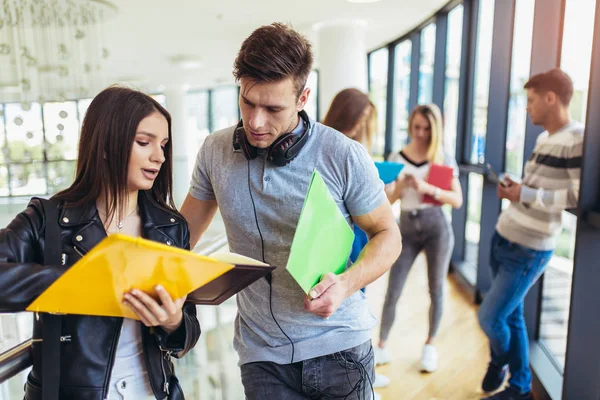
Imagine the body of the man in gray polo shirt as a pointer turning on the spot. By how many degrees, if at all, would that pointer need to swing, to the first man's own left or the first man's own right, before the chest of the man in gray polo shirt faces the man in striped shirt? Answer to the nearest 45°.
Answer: approximately 135° to the first man's own left

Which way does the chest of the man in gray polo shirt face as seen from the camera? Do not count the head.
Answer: toward the camera

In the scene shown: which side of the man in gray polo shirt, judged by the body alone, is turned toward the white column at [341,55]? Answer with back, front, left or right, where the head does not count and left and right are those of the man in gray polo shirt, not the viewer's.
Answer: back

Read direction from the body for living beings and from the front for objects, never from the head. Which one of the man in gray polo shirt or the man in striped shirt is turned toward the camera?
the man in gray polo shirt

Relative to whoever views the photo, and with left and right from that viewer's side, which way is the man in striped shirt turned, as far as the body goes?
facing to the left of the viewer

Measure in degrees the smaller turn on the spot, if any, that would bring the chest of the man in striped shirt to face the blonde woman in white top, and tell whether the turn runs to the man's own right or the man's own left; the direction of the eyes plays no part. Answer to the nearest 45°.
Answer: approximately 45° to the man's own right

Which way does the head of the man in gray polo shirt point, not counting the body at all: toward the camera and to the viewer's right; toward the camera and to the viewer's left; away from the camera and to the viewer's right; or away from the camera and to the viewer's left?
toward the camera and to the viewer's left

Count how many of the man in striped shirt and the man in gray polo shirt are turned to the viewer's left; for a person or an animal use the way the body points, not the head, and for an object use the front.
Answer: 1

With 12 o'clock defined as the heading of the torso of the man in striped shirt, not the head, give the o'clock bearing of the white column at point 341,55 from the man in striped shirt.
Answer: The white column is roughly at 2 o'clock from the man in striped shirt.

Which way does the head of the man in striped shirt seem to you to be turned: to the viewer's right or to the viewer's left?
to the viewer's left
